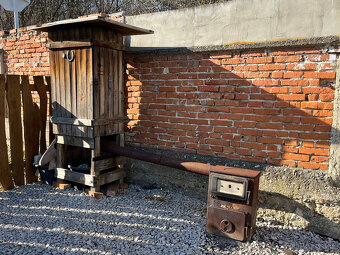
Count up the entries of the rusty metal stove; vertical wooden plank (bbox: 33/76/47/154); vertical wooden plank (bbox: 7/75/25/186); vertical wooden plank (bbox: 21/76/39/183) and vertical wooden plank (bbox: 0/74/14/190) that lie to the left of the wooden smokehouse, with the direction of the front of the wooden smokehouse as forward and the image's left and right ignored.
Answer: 1

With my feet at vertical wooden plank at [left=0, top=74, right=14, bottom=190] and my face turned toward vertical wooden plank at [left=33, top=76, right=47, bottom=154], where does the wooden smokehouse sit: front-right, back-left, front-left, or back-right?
front-right

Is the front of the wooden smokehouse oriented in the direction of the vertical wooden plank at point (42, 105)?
no

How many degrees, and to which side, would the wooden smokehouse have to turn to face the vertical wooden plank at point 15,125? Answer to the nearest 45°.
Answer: approximately 90° to its right

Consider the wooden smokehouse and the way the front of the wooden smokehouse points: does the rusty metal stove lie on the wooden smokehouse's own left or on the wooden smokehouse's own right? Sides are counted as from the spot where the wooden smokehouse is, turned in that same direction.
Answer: on the wooden smokehouse's own left

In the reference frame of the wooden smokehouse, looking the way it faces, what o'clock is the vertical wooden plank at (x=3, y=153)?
The vertical wooden plank is roughly at 2 o'clock from the wooden smokehouse.

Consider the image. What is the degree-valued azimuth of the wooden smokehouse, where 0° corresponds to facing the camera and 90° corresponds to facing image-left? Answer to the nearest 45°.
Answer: approximately 45°

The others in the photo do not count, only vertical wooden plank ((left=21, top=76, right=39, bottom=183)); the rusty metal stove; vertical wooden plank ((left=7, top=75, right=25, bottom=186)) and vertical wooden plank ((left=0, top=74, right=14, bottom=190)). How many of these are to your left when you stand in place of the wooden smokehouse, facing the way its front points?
1

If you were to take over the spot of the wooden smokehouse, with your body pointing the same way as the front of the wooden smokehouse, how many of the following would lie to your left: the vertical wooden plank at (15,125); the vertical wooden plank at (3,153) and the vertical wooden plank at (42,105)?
0

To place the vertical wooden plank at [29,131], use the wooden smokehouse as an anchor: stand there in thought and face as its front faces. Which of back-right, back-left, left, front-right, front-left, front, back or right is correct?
right
